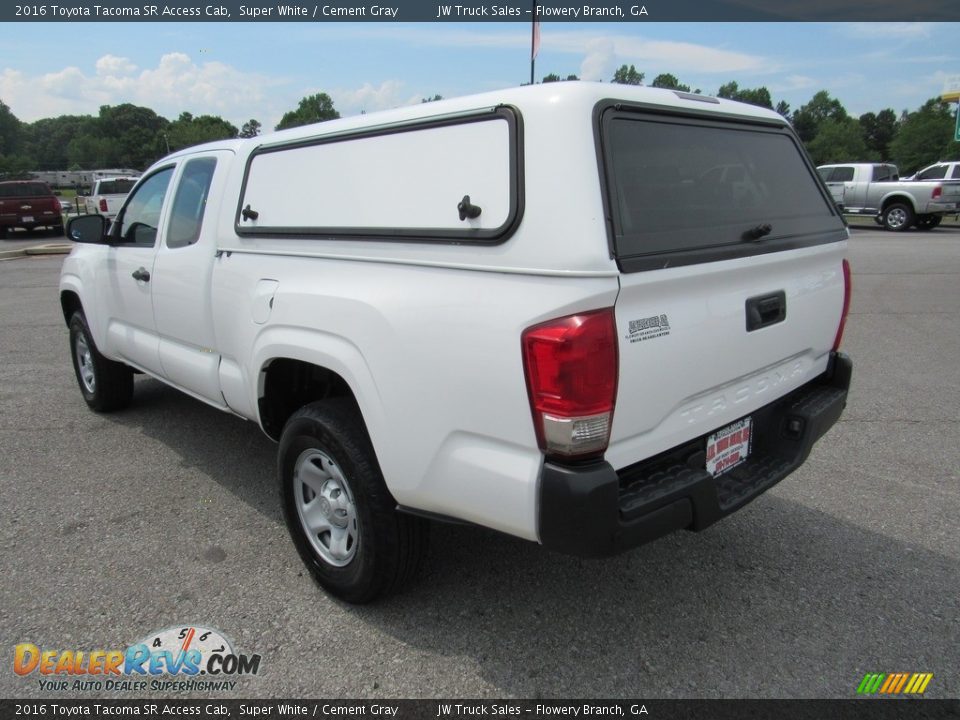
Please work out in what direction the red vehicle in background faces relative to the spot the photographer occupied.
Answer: facing away from the viewer

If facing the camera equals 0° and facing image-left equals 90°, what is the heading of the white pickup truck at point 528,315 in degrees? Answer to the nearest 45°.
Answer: approximately 135°

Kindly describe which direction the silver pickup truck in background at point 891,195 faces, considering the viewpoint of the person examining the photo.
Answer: facing away from the viewer and to the left of the viewer

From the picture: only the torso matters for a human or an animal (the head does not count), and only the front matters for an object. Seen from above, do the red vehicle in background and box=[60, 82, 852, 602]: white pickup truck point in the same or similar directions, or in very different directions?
same or similar directions

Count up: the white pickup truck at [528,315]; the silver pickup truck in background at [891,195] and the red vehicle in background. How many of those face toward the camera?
0

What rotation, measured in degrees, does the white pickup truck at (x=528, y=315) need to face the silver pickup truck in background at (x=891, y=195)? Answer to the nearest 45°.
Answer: approximately 90° to its right

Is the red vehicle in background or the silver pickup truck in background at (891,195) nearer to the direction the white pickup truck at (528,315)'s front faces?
the red vehicle in background

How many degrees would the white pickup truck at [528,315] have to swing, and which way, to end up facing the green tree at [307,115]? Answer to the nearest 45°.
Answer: approximately 45° to its right

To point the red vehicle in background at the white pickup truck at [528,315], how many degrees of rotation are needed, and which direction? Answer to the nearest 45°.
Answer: approximately 180°

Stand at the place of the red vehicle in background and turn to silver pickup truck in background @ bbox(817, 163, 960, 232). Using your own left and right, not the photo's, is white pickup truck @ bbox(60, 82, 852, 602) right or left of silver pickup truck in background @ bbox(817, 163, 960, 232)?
right
